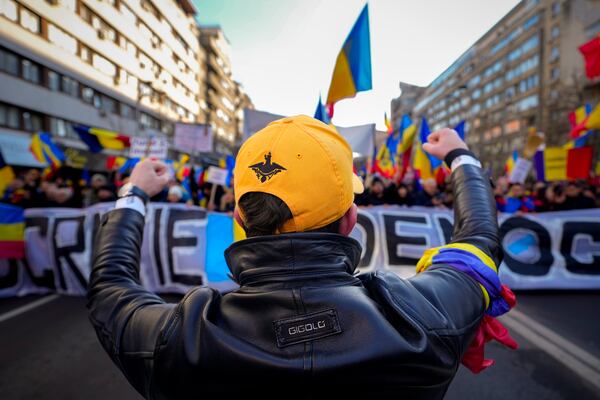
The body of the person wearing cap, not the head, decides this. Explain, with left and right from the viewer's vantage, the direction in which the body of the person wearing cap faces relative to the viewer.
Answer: facing away from the viewer

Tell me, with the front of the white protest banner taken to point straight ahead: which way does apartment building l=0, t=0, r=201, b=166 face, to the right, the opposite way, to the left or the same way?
to the left

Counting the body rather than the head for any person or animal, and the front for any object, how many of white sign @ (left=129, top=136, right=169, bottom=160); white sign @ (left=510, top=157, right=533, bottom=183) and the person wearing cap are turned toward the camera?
2

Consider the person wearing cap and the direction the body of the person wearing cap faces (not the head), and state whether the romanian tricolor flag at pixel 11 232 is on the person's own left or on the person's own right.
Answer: on the person's own left

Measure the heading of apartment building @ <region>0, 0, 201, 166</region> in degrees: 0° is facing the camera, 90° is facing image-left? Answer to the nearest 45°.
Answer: approximately 315°

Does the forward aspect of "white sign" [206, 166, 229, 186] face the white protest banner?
yes

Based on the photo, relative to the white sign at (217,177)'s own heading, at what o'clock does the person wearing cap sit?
The person wearing cap is roughly at 12 o'clock from the white sign.

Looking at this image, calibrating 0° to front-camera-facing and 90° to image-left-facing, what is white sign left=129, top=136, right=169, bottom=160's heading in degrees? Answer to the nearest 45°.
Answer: approximately 0°
